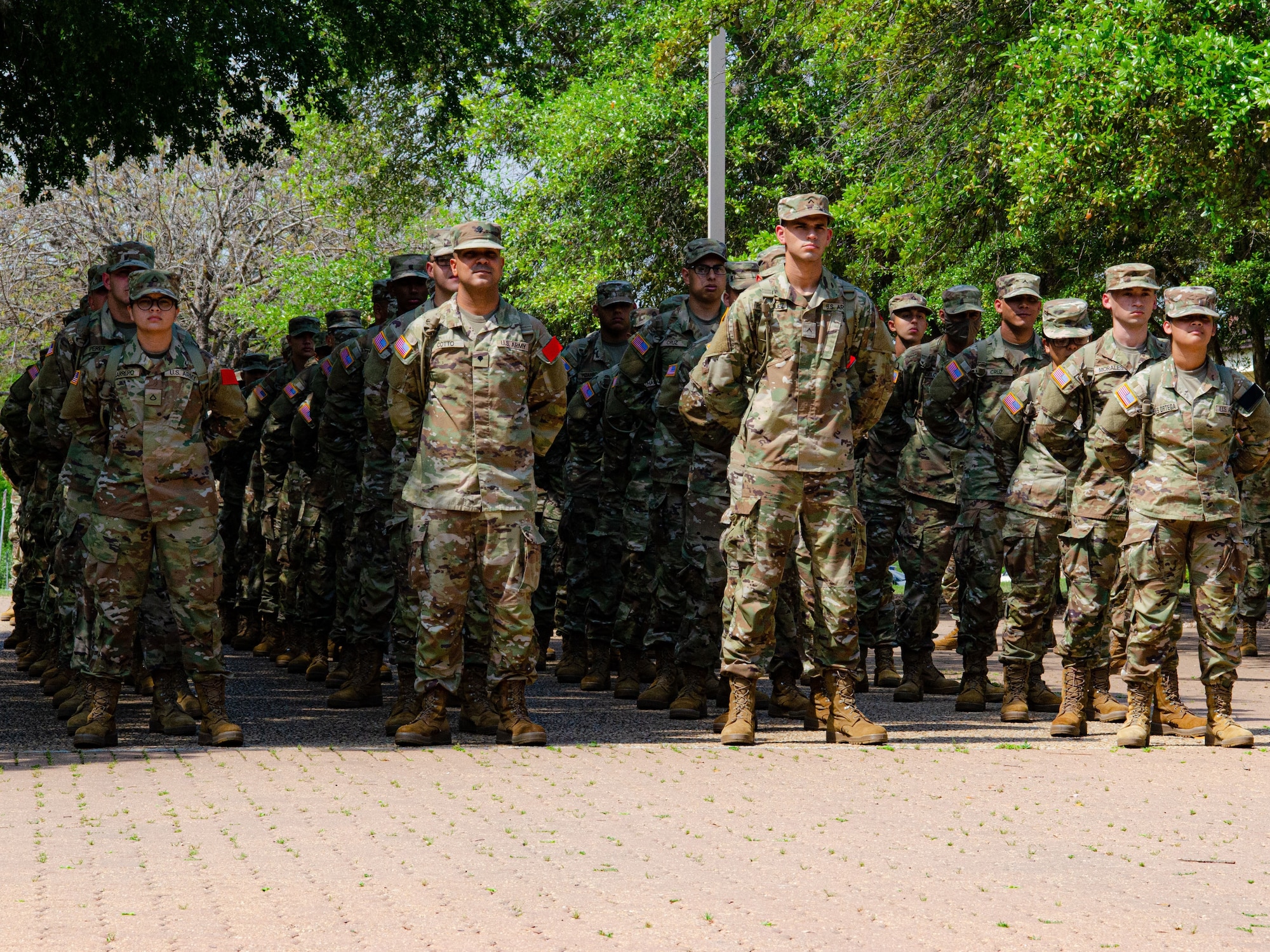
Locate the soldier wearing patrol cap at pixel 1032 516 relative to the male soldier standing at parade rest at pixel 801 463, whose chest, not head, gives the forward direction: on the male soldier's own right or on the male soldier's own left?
on the male soldier's own left

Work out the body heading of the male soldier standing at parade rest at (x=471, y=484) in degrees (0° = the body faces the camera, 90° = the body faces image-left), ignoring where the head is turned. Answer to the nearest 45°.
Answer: approximately 0°

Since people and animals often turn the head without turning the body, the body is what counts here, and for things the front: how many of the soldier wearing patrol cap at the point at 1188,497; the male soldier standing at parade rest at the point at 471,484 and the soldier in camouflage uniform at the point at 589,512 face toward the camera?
3

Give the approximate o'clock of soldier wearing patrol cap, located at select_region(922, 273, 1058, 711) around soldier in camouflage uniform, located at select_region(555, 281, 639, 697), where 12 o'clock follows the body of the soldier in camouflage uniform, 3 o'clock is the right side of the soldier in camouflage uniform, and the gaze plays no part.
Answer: The soldier wearing patrol cap is roughly at 10 o'clock from the soldier in camouflage uniform.

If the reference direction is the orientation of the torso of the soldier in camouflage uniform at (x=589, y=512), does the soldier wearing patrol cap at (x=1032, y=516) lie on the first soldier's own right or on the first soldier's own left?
on the first soldier's own left
